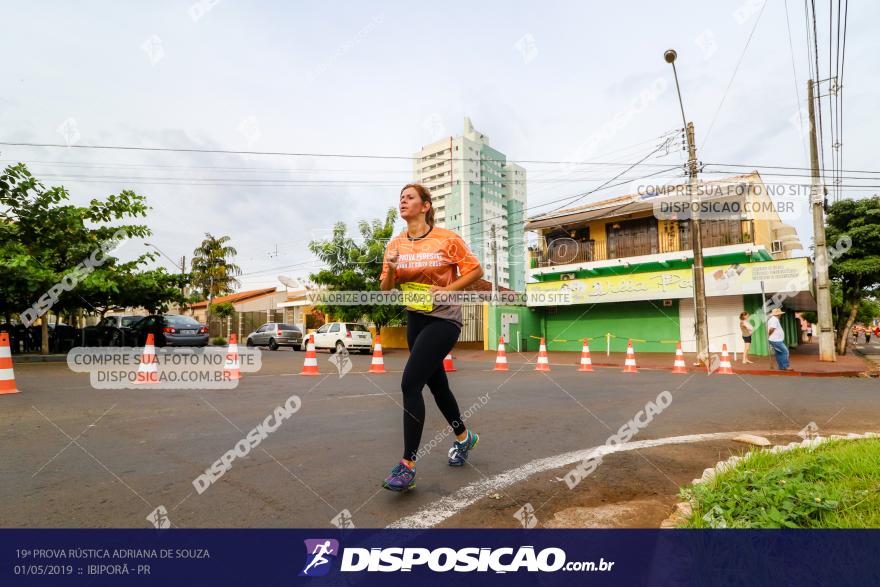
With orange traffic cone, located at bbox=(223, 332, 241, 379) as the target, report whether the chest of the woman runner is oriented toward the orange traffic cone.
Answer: no

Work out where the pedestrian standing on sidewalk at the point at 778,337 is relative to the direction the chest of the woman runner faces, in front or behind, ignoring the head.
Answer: behind

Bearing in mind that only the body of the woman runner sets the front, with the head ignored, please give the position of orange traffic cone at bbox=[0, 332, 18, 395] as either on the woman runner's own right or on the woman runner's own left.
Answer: on the woman runner's own right

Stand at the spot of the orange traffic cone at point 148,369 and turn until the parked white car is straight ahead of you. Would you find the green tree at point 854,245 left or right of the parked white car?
right

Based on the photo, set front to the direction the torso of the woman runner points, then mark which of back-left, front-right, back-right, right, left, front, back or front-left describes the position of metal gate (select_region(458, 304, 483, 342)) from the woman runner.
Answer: back-right

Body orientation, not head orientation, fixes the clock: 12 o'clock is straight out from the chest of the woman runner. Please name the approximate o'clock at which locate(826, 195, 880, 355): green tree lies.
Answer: The green tree is roughly at 6 o'clock from the woman runner.

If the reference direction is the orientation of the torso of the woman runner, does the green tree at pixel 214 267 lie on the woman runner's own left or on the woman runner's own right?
on the woman runner's own right

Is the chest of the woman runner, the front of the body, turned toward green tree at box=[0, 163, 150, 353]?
no

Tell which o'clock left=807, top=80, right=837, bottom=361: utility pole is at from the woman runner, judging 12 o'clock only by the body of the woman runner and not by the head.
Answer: The utility pole is roughly at 6 o'clock from the woman runner.

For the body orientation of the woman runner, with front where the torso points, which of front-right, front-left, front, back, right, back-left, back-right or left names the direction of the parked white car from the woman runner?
back-right

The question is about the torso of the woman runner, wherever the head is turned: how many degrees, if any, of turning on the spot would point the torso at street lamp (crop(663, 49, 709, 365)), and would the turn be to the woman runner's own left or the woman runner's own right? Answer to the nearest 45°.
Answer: approximately 180°

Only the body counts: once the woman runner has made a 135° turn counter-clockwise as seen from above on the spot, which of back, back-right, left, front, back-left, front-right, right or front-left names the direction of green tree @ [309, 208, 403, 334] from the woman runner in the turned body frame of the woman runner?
left

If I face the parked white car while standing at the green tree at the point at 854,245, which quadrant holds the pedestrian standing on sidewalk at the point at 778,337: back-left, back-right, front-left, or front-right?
front-left

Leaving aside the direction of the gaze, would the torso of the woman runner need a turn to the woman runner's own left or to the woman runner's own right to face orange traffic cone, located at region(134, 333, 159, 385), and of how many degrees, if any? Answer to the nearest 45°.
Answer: approximately 90° to the woman runner's own right

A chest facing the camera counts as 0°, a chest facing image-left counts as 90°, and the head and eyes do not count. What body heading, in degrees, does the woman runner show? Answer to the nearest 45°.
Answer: approximately 45°

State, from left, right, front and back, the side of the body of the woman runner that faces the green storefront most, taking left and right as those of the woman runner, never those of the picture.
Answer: back

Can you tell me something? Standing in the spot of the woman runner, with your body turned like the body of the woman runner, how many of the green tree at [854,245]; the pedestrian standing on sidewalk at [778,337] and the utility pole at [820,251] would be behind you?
3
